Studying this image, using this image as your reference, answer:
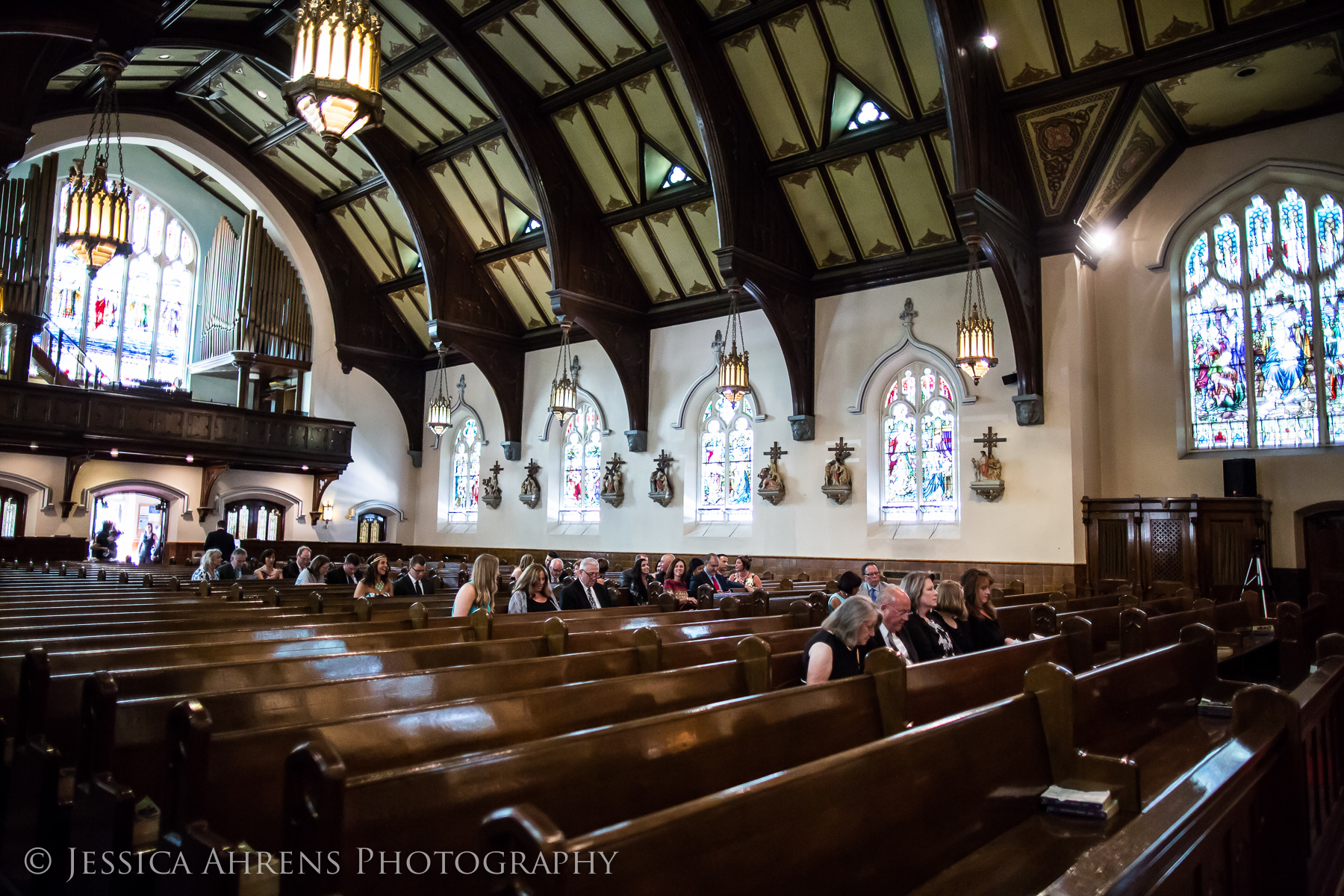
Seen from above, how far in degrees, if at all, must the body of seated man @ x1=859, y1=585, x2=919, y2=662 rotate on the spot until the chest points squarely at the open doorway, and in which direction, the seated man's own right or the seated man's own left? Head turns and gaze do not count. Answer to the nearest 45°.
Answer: approximately 180°

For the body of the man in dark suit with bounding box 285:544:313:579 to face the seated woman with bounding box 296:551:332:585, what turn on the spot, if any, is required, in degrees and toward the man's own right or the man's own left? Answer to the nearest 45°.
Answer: approximately 45° to the man's own right

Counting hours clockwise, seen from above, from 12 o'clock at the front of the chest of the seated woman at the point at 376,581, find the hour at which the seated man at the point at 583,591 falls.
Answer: The seated man is roughly at 12 o'clock from the seated woman.

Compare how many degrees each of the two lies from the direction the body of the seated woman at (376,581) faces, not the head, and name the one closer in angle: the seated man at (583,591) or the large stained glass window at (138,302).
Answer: the seated man

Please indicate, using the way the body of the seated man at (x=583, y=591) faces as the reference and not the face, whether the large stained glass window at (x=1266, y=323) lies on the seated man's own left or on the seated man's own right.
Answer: on the seated man's own left

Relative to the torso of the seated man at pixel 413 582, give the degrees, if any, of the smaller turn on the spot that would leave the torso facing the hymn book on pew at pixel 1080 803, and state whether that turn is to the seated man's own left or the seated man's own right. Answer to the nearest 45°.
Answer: approximately 45° to the seated man's own right

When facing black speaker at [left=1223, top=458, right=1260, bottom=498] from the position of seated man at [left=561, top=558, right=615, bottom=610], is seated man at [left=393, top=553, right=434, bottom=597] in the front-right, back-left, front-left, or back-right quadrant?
back-left

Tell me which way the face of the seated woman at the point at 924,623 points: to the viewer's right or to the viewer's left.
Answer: to the viewer's right

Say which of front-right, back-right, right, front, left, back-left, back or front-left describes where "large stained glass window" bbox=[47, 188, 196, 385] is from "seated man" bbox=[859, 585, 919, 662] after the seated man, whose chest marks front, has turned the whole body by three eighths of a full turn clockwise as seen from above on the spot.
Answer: front-right

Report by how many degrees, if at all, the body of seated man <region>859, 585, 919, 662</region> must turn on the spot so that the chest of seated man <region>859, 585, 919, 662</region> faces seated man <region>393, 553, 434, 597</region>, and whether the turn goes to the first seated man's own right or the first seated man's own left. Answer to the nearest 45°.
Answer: approximately 180°

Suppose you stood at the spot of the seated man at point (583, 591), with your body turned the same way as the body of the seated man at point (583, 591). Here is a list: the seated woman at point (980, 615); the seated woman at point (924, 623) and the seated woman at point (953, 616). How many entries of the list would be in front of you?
3

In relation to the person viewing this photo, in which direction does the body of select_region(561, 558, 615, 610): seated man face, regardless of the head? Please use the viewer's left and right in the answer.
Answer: facing the viewer and to the right of the viewer

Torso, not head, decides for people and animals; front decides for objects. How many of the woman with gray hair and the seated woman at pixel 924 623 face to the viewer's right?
2

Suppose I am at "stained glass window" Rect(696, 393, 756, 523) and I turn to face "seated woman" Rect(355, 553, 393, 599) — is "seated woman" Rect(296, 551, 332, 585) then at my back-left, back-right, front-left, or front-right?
front-right

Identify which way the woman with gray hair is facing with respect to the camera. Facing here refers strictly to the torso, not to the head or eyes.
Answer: to the viewer's right
